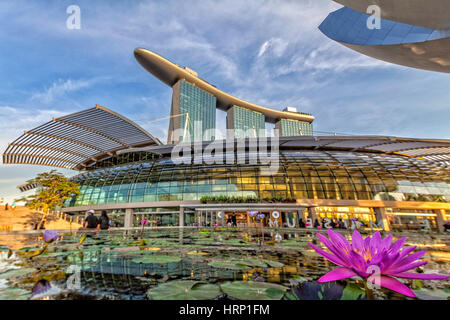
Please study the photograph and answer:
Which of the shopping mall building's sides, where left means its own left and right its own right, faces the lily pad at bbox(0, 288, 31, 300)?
front

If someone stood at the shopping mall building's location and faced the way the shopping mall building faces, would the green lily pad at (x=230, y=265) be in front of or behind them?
in front

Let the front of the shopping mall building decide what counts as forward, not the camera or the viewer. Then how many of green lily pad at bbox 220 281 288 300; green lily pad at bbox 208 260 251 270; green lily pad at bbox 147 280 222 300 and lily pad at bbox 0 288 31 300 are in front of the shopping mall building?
4

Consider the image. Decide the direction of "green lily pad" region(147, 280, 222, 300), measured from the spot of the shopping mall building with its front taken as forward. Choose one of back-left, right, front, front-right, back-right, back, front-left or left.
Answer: front

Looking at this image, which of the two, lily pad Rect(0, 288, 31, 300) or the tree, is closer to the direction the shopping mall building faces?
the lily pad

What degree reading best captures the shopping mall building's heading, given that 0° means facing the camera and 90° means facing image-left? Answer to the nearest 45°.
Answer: approximately 0°

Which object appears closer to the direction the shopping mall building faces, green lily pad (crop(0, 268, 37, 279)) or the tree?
the green lily pad

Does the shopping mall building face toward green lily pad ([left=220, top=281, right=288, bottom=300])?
yes

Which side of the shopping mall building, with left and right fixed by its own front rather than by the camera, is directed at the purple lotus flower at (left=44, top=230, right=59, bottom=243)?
front

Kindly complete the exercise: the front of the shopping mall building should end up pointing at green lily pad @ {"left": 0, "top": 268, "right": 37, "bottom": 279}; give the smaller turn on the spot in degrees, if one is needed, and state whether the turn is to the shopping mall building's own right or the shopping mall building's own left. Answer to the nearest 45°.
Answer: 0° — it already faces it
